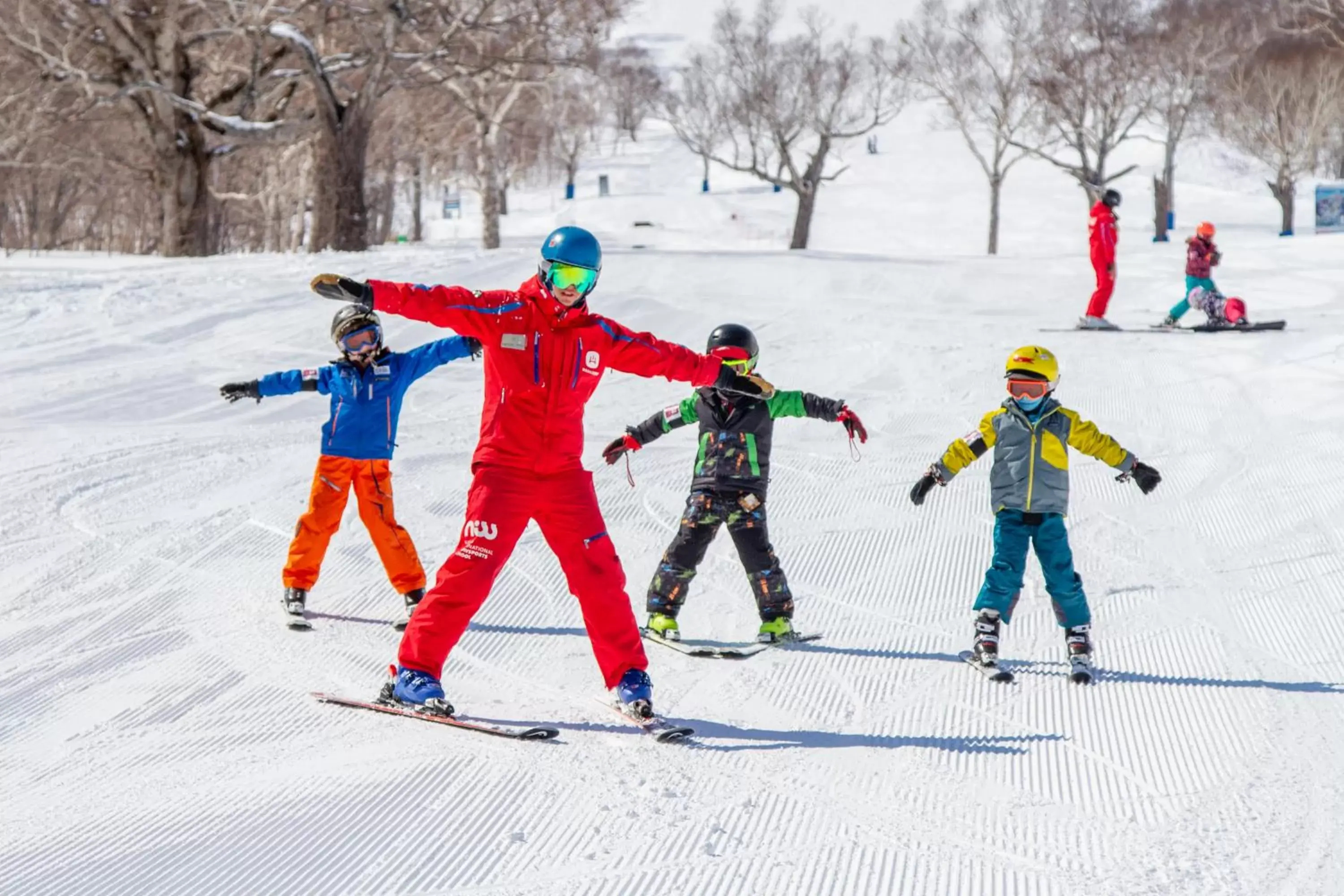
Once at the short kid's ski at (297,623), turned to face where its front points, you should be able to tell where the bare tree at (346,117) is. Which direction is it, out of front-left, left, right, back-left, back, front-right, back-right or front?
back-left

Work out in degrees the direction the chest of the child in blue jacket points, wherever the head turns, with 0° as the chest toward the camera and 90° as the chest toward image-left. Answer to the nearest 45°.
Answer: approximately 0°

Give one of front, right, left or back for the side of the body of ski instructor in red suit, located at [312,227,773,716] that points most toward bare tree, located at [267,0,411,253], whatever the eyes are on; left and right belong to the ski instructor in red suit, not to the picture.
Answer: back

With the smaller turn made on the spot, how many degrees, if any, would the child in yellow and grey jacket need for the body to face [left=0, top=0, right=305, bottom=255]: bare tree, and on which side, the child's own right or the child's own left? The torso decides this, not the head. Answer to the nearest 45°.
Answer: approximately 135° to the child's own right

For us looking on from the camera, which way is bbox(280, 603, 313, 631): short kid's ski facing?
facing the viewer and to the right of the viewer
